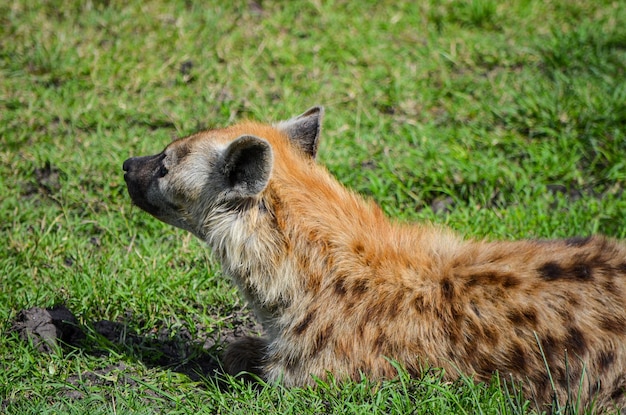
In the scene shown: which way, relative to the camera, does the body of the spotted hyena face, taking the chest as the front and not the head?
to the viewer's left
